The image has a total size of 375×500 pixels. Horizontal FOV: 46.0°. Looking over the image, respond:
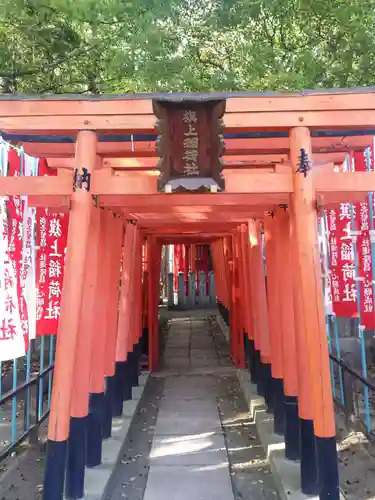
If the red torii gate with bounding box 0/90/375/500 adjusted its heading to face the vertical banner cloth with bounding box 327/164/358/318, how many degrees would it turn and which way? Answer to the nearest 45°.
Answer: approximately 135° to its left

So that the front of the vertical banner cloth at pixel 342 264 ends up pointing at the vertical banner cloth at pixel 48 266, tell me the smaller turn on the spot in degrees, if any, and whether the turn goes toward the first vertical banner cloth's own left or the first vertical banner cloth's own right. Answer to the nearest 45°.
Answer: approximately 45° to the first vertical banner cloth's own right

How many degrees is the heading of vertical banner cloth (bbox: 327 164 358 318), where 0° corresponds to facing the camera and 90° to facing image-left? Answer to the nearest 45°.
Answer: approximately 0°

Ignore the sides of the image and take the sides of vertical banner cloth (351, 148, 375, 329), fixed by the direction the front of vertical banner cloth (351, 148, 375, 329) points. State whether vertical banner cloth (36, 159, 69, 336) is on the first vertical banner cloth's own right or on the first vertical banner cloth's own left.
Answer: on the first vertical banner cloth's own right

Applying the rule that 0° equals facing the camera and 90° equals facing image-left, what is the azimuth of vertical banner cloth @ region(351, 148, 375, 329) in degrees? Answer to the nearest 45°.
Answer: approximately 0°

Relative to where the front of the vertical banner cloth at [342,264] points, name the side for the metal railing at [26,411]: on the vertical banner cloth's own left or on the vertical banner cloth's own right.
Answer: on the vertical banner cloth's own right
